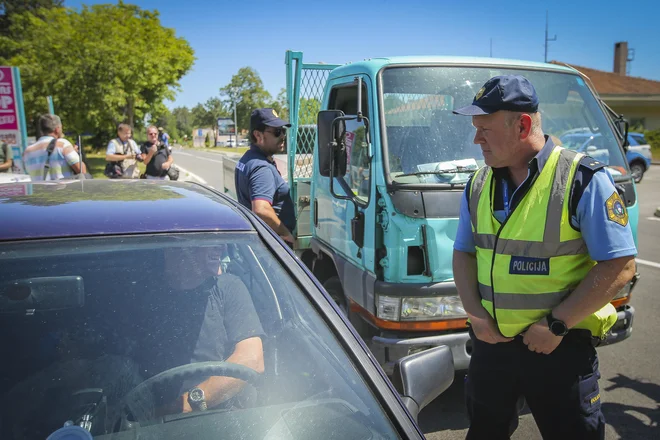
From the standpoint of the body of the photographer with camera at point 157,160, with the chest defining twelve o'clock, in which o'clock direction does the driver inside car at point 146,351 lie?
The driver inside car is roughly at 12 o'clock from the photographer with camera.

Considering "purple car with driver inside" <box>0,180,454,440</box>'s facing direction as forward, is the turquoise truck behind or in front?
behind

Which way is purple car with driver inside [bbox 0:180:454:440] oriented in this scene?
toward the camera

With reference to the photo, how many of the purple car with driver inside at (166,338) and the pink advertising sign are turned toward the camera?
2

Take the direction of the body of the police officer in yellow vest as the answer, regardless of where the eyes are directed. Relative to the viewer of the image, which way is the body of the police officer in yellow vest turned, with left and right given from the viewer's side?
facing the viewer and to the left of the viewer

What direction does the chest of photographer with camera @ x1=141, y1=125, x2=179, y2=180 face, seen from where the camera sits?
toward the camera

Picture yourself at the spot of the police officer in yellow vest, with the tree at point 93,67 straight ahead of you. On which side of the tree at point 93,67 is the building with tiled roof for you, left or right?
right

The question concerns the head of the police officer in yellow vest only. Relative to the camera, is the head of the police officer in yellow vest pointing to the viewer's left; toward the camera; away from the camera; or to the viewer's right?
to the viewer's left

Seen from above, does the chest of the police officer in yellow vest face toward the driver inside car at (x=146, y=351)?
yes

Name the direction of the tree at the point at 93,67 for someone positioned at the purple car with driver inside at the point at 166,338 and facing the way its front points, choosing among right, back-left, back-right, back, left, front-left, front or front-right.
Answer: back
